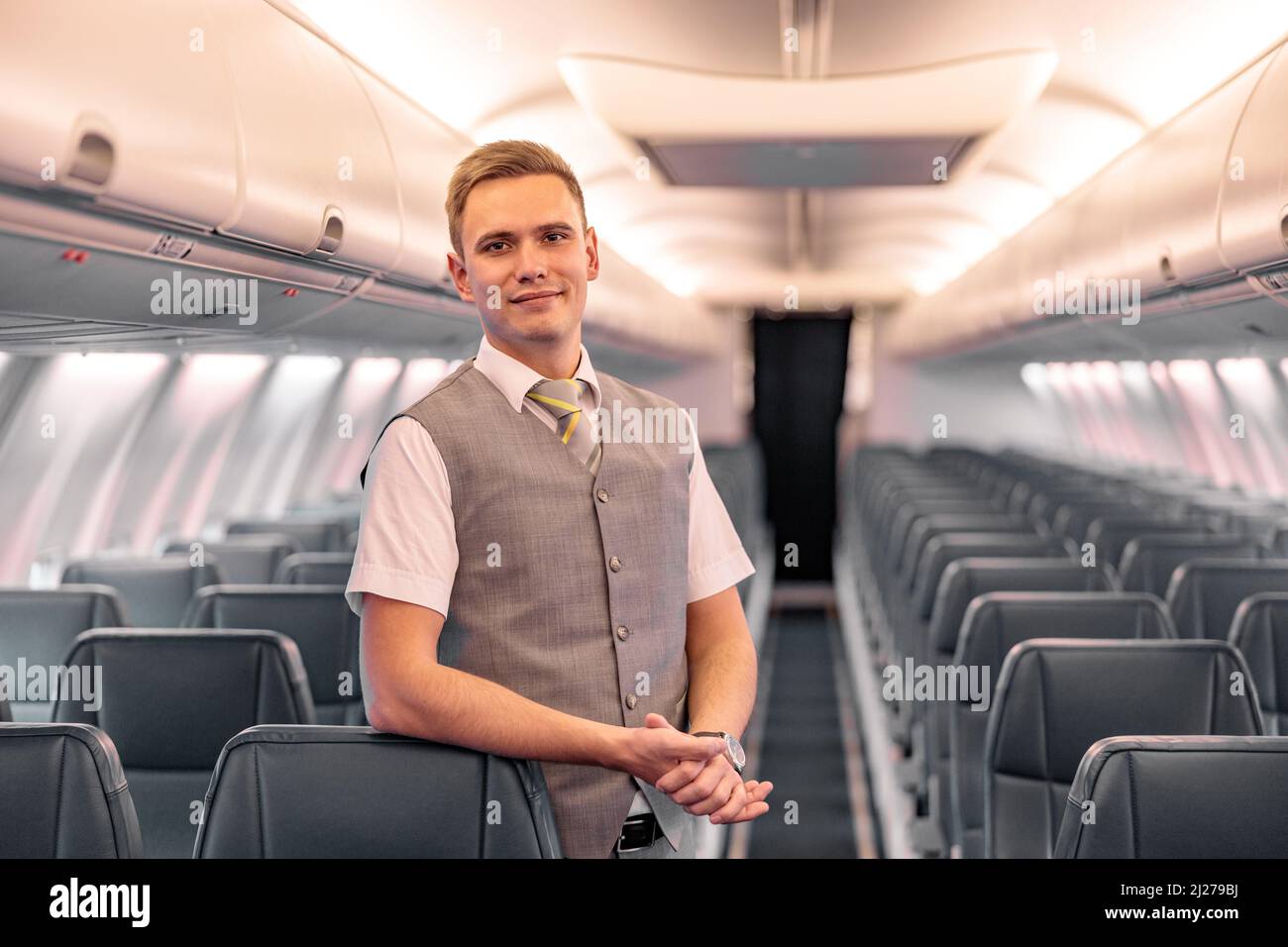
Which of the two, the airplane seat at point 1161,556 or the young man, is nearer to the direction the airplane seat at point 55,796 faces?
the young man
